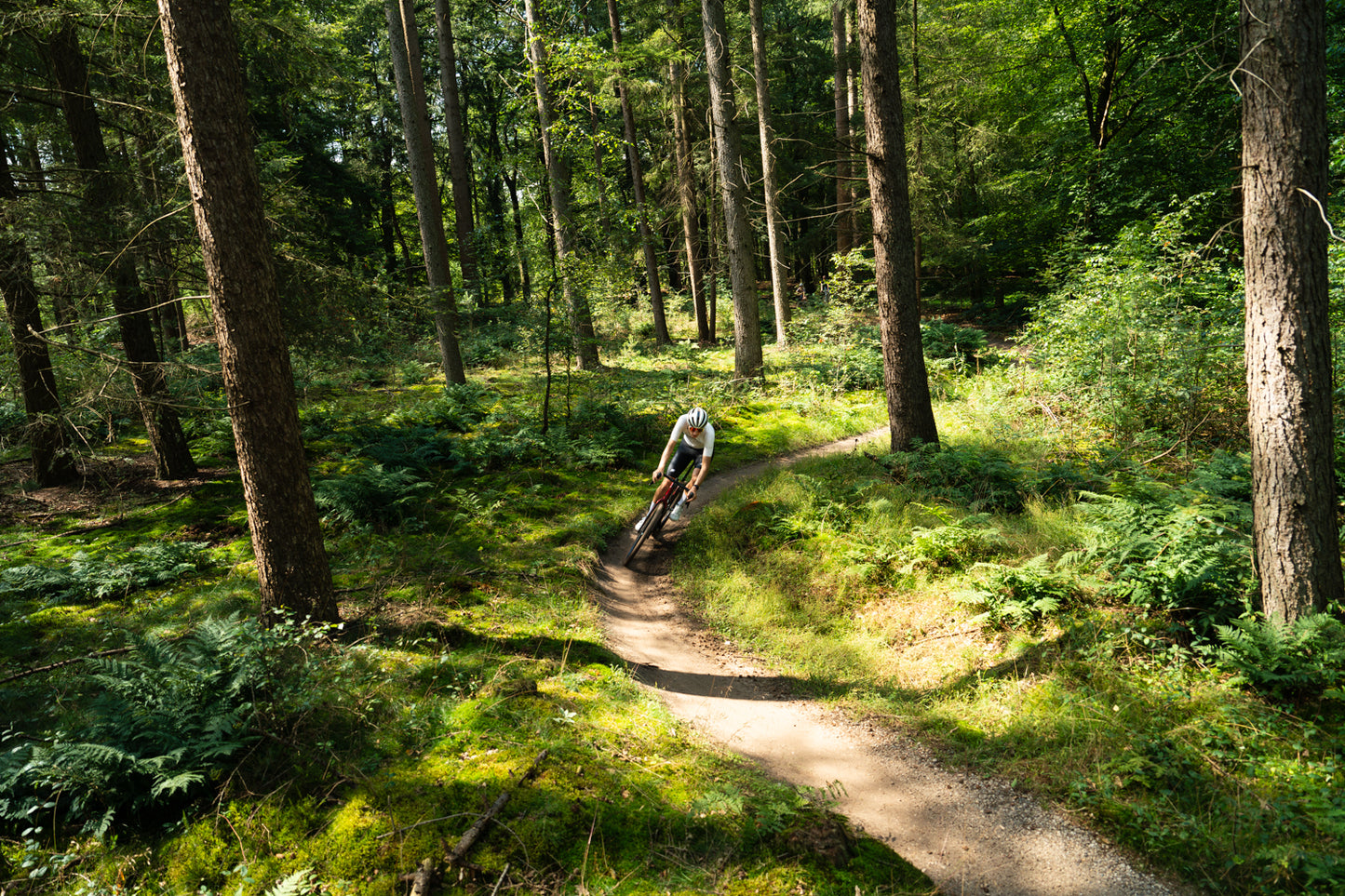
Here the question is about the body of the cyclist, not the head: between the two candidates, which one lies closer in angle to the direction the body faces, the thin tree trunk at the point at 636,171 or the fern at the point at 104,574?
the fern

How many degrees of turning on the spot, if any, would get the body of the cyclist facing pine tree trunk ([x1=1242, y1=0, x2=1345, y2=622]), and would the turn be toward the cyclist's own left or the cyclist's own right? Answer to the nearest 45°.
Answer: approximately 45° to the cyclist's own left

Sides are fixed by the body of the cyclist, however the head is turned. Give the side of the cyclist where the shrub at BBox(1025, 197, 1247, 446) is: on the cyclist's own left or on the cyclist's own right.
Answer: on the cyclist's own left

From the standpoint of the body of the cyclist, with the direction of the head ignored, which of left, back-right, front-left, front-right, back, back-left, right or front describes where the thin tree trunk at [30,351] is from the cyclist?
right

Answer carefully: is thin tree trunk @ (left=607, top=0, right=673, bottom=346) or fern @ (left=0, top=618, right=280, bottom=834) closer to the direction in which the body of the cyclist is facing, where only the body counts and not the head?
the fern

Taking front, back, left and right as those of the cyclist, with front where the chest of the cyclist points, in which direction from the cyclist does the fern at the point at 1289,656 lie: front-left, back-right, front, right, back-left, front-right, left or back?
front-left

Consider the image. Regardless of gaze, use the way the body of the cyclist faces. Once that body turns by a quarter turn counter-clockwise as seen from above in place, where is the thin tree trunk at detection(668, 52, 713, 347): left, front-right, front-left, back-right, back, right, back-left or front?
left

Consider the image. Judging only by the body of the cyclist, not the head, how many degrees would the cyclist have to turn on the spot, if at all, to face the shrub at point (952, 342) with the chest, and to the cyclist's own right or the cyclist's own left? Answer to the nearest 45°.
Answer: approximately 135° to the cyclist's own left

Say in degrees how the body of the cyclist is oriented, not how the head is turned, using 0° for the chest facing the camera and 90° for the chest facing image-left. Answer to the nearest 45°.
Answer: approximately 0°

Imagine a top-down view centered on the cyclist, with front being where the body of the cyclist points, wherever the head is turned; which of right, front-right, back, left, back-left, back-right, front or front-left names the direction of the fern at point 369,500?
right

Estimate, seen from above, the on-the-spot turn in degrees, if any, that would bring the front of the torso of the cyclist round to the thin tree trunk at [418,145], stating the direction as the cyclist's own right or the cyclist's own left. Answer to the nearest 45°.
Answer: approximately 135° to the cyclist's own right

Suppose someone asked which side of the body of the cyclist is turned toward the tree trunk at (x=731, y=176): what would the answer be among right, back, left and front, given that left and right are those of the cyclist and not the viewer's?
back

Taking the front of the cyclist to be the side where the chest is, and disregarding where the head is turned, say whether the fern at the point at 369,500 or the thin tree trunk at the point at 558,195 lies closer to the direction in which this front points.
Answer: the fern

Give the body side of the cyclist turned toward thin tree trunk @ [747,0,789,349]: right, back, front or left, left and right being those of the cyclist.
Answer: back

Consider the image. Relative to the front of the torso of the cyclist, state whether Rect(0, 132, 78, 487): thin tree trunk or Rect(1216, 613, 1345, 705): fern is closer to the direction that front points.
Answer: the fern
